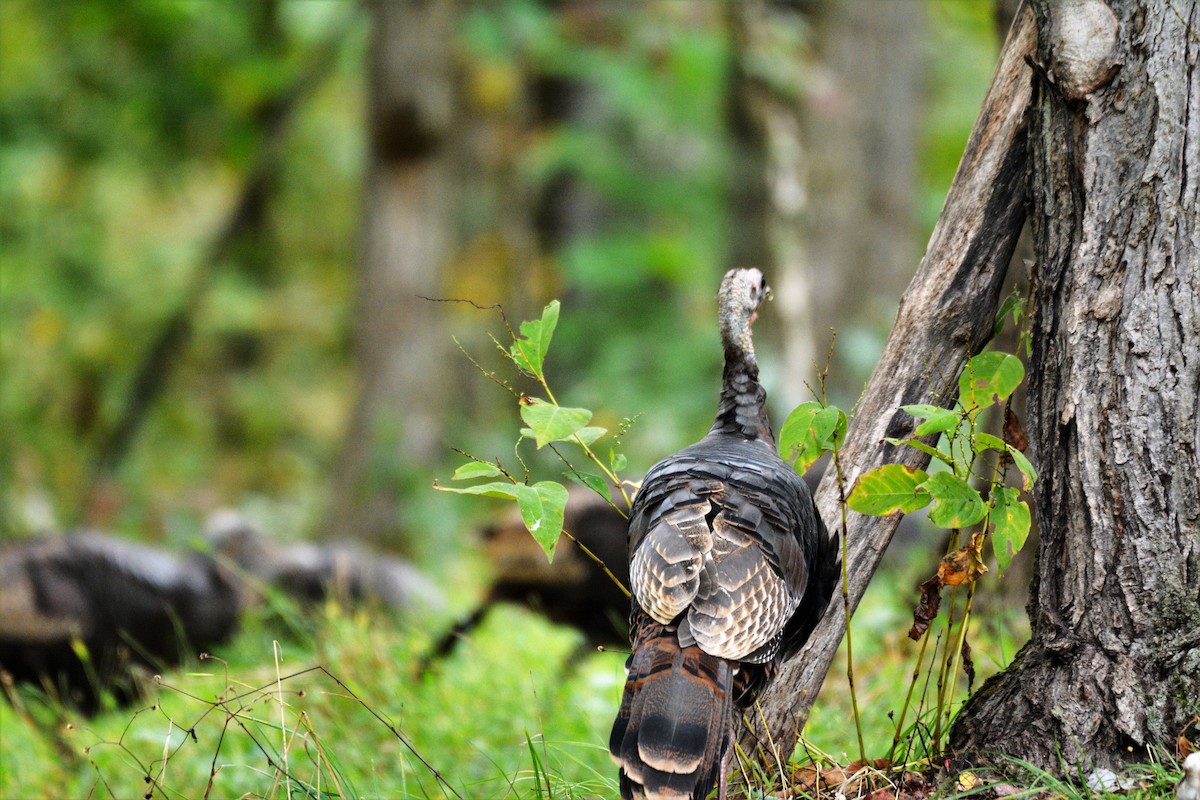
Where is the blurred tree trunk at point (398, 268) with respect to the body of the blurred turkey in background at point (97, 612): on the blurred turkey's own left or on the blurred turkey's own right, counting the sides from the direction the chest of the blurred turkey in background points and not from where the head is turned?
on the blurred turkey's own left

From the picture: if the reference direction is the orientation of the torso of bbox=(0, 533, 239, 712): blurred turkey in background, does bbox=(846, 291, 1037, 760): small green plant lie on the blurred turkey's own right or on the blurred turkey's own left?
on the blurred turkey's own right

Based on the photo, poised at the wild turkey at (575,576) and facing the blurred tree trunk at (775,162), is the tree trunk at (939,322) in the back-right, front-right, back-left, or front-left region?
back-right

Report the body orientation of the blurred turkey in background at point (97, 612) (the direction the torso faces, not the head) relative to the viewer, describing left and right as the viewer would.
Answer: facing to the right of the viewer
